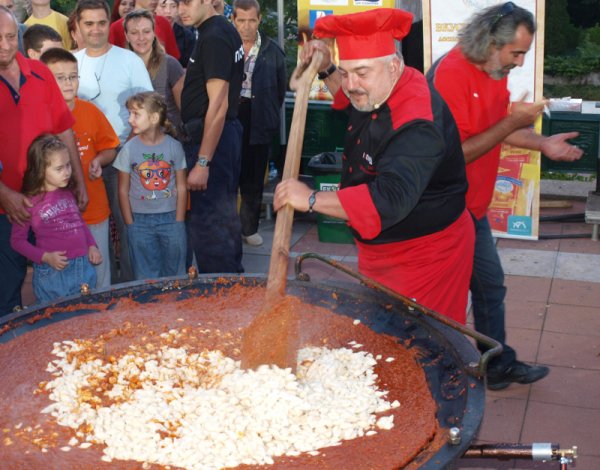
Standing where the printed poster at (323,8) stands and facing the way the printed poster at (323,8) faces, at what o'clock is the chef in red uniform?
The chef in red uniform is roughly at 12 o'clock from the printed poster.

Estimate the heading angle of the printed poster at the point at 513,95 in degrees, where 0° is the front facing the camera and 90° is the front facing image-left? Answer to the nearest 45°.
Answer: approximately 0°

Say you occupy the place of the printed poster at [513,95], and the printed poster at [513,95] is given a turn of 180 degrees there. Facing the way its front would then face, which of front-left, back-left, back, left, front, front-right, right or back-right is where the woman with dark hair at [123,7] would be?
left

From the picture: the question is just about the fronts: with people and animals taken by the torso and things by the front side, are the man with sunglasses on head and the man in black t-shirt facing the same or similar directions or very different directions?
very different directions

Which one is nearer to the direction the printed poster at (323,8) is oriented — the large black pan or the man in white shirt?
the large black pan

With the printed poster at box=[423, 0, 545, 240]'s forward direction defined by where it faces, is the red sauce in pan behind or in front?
in front

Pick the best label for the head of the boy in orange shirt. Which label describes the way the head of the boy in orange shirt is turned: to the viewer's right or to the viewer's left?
to the viewer's right

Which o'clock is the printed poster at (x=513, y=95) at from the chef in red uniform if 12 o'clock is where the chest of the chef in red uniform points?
The printed poster is roughly at 5 o'clock from the chef in red uniform.

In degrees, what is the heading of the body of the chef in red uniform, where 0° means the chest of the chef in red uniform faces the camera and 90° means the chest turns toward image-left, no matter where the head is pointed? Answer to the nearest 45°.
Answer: approximately 45°

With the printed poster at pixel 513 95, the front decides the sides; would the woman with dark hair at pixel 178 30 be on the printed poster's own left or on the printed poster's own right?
on the printed poster's own right
